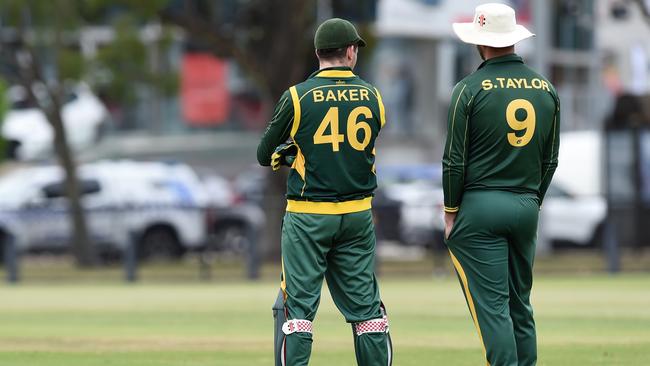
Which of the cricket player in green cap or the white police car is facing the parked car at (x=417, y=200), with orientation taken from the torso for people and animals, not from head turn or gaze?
the cricket player in green cap

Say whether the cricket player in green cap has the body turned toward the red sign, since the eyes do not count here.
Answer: yes

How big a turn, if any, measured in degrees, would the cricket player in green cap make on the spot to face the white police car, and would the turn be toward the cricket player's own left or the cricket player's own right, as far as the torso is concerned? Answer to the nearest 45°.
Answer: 0° — they already face it

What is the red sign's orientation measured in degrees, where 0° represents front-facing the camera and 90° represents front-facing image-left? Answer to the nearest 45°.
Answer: approximately 0°

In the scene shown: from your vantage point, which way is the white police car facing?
to the viewer's left

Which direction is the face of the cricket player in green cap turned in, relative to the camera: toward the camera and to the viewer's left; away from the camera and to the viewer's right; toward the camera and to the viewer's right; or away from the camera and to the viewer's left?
away from the camera and to the viewer's right

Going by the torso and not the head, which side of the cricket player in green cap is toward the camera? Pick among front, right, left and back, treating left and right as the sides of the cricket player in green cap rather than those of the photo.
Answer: back

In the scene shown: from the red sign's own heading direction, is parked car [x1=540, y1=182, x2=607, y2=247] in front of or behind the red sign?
in front

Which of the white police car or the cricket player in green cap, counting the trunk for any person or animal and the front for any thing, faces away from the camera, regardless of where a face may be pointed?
the cricket player in green cap

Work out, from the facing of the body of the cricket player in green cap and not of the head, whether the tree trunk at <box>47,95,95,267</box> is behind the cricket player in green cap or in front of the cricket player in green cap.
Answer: in front

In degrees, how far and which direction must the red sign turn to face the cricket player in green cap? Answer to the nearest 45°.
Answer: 0° — it already faces them

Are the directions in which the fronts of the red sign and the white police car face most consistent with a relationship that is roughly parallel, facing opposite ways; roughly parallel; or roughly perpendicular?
roughly perpendicular

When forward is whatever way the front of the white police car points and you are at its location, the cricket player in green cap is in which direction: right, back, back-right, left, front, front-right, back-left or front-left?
left

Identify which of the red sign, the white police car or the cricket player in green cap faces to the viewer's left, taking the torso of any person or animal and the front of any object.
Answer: the white police car

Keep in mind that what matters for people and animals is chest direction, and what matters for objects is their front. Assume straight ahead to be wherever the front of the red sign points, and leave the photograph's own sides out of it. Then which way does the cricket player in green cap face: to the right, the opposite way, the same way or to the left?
the opposite way
